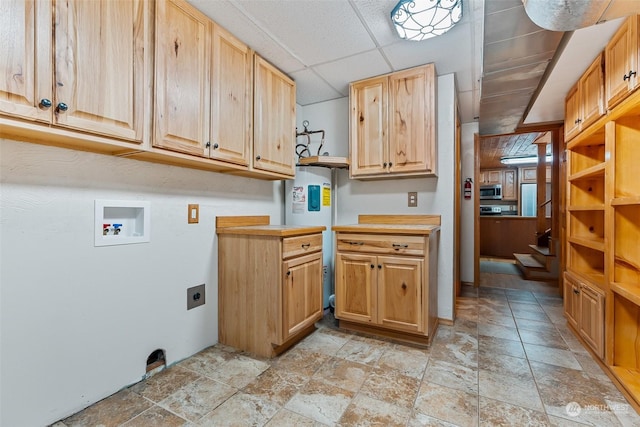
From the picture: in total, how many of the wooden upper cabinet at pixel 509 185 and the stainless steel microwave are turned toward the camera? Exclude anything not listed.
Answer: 2

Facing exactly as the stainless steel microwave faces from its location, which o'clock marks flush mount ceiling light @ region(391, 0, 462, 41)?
The flush mount ceiling light is roughly at 12 o'clock from the stainless steel microwave.

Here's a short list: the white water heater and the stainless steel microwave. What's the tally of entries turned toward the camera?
2

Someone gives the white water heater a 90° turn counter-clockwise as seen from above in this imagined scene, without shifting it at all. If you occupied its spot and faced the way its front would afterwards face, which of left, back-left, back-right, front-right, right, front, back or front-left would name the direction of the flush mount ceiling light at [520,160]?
front-left

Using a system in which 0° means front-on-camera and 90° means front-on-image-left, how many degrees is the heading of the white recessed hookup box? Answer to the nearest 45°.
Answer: approximately 315°

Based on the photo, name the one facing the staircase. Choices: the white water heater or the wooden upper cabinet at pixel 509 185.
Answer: the wooden upper cabinet

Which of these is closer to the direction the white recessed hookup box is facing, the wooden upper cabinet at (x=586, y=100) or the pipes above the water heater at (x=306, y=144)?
the wooden upper cabinet
